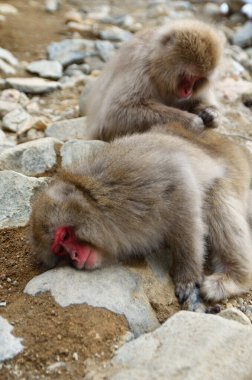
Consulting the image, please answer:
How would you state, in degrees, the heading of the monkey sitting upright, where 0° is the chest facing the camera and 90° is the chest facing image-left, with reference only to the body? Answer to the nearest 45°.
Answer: approximately 315°

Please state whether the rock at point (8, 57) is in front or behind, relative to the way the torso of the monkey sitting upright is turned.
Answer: behind

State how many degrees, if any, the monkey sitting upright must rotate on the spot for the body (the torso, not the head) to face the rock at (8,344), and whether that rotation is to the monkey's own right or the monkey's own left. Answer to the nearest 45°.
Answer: approximately 45° to the monkey's own right

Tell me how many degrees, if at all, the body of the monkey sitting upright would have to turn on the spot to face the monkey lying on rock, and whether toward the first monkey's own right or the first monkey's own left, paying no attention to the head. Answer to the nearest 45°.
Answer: approximately 45° to the first monkey's own right

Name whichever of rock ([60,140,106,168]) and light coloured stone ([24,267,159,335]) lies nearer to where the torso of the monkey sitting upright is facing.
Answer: the light coloured stone

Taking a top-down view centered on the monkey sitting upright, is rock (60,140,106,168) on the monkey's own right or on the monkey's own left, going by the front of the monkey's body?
on the monkey's own right

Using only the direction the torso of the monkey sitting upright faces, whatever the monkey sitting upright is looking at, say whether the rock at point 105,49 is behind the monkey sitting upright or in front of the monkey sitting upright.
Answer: behind

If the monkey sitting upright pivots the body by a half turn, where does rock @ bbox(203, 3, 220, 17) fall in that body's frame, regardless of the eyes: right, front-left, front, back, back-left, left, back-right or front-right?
front-right
